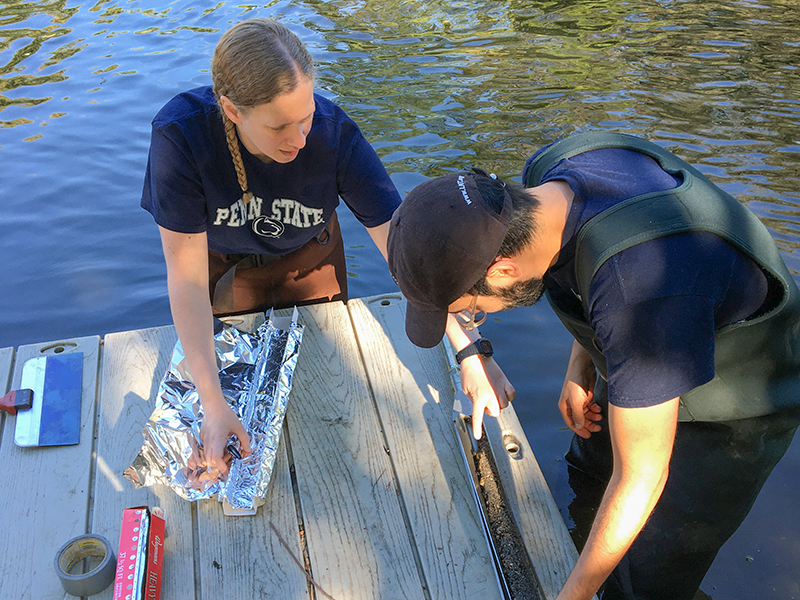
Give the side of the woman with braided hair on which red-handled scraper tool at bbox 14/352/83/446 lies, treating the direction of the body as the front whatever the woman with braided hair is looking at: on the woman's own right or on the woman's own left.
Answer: on the woman's own right

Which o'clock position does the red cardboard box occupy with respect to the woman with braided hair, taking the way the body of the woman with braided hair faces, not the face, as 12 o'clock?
The red cardboard box is roughly at 1 o'clock from the woman with braided hair.

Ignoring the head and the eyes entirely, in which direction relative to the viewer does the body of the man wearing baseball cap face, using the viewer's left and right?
facing to the left of the viewer

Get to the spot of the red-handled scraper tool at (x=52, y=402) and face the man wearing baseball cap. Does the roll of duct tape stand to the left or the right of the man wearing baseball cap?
right

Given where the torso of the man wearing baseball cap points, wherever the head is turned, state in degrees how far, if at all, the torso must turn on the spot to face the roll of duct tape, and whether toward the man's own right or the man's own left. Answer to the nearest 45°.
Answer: approximately 45° to the man's own left

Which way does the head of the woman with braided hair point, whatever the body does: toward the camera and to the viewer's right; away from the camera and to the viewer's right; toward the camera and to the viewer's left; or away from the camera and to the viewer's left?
toward the camera and to the viewer's right

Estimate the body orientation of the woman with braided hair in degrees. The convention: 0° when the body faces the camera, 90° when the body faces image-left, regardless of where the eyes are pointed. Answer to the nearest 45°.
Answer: approximately 0°
